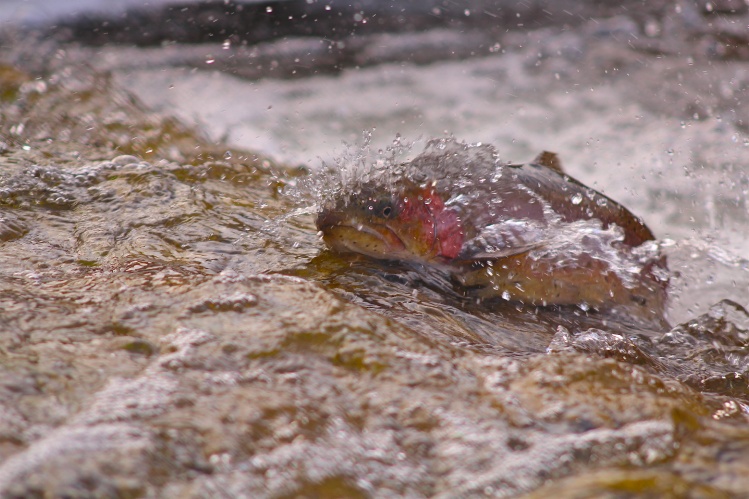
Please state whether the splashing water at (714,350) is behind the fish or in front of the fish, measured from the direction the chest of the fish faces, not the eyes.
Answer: behind

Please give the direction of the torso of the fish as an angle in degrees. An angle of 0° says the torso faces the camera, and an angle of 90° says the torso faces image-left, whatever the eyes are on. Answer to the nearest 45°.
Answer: approximately 90°
